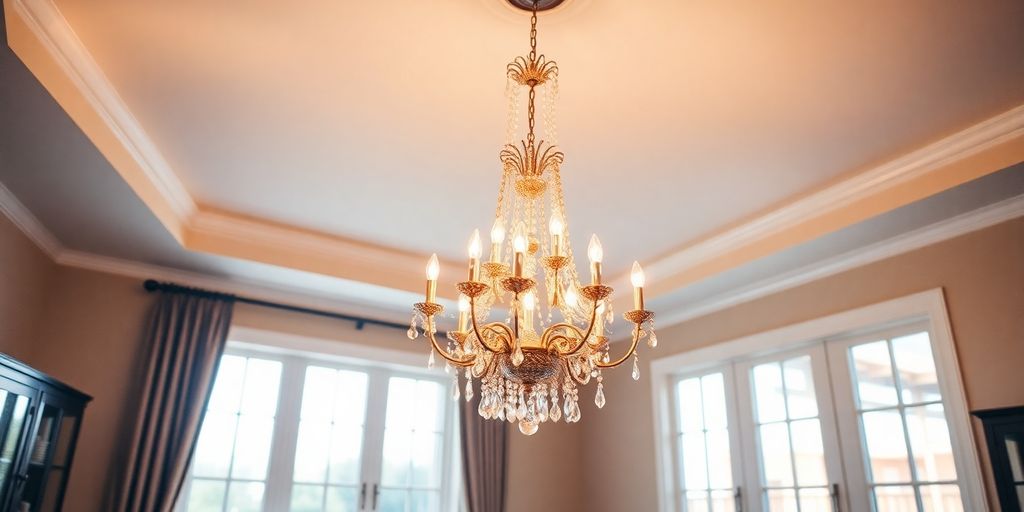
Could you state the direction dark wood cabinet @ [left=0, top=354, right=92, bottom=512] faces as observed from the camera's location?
facing the viewer and to the right of the viewer

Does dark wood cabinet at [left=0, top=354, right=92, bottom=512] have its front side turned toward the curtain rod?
no

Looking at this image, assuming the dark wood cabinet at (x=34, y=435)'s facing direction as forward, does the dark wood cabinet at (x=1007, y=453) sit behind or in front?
in front

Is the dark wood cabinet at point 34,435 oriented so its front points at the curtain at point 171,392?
no

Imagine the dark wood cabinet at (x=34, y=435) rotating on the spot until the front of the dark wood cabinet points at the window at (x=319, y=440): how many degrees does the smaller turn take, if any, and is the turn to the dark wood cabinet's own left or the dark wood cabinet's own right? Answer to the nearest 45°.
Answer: approximately 90° to the dark wood cabinet's own left

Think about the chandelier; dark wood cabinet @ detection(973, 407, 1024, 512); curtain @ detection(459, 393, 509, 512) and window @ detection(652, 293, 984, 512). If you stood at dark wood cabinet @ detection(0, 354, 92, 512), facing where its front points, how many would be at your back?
0

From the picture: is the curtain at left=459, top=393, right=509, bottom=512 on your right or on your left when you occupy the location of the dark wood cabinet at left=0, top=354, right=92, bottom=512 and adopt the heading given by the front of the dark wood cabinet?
on your left

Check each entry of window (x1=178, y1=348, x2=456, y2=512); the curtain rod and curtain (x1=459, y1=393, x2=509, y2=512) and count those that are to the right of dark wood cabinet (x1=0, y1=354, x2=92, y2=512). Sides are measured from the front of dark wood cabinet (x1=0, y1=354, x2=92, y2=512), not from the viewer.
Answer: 0

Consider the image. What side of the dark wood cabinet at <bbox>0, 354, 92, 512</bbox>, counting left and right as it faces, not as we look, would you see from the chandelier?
front
